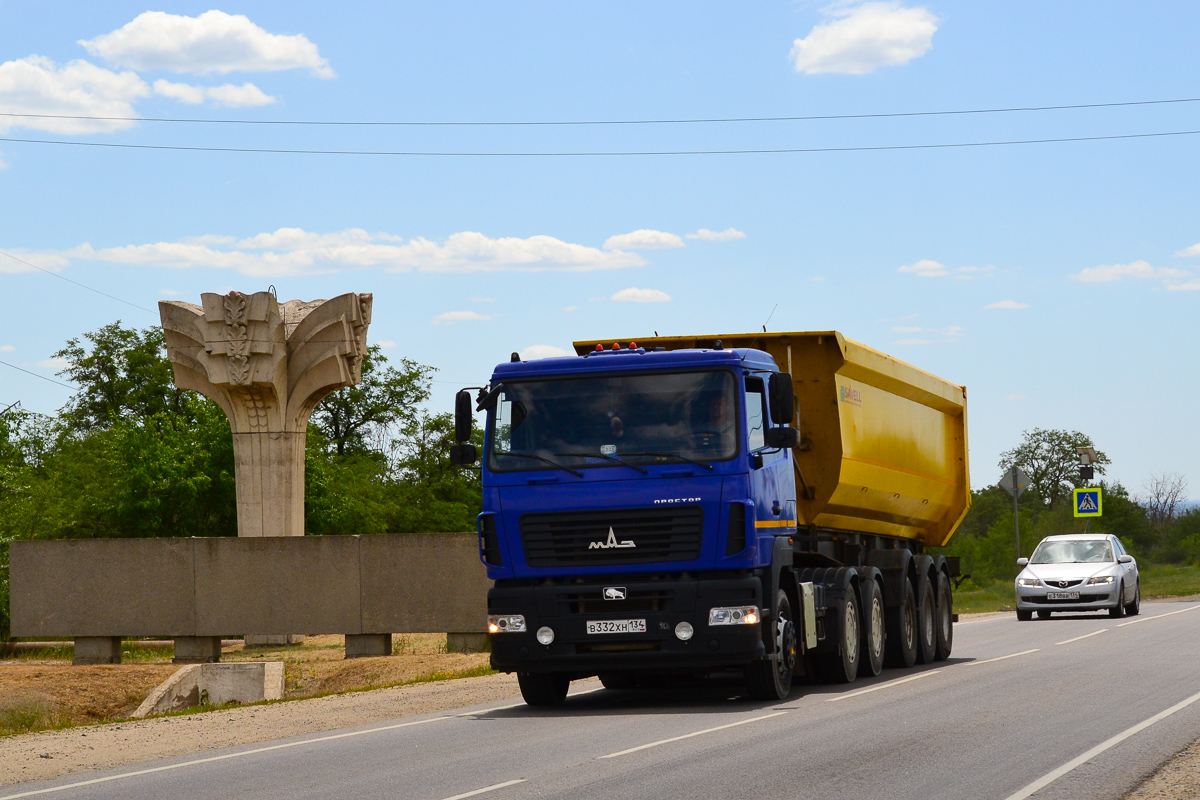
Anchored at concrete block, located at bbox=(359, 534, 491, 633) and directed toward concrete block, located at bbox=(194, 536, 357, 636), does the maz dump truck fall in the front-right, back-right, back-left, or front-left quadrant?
back-left

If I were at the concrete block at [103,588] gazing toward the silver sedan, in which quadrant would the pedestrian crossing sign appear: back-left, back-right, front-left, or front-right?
front-left

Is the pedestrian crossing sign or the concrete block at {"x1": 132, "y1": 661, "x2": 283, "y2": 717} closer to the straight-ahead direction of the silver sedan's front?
the concrete block

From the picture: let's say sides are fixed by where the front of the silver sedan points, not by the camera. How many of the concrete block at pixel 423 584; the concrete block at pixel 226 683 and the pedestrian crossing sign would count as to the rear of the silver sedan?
1

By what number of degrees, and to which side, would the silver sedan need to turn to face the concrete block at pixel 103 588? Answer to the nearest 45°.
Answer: approximately 45° to its right

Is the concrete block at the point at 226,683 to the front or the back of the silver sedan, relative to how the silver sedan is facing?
to the front

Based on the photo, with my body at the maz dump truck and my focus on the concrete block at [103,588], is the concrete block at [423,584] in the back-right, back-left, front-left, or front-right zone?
front-right

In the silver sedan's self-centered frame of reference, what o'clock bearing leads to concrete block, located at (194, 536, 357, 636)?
The concrete block is roughly at 2 o'clock from the silver sedan.

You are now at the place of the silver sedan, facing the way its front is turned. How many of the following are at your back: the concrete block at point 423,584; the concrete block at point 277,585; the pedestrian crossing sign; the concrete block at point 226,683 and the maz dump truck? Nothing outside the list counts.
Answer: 1

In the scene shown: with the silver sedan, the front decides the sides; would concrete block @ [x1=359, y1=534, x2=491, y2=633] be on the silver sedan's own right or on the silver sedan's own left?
on the silver sedan's own right

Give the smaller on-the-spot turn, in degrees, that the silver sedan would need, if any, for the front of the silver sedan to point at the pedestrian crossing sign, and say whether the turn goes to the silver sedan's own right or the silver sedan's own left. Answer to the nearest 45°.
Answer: approximately 180°

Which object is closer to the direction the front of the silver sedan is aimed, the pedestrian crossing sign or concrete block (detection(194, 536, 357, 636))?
the concrete block

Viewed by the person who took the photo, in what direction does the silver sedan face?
facing the viewer

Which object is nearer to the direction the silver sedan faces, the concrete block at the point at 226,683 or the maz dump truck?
the maz dump truck

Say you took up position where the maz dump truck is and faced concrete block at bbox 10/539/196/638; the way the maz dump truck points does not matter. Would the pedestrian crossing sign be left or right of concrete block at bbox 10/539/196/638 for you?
right

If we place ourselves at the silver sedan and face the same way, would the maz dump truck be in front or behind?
in front
